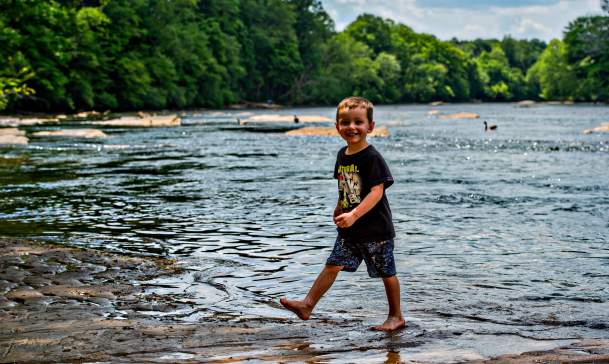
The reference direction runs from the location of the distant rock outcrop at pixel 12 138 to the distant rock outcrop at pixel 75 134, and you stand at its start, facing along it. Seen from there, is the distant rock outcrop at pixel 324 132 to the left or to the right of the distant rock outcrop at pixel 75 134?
right

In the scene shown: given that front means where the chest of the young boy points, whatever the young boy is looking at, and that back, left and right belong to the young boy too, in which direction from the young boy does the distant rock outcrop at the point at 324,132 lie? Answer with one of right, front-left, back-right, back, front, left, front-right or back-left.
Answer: back-right

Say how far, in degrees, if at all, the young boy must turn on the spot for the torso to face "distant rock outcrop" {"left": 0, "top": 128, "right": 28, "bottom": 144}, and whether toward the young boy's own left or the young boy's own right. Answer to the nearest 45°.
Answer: approximately 90° to the young boy's own right

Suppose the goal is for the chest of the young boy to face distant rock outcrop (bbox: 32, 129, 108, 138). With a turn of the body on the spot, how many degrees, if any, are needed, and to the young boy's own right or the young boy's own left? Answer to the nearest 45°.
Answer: approximately 90° to the young boy's own right

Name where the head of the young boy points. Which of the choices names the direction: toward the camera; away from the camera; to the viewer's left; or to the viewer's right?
toward the camera

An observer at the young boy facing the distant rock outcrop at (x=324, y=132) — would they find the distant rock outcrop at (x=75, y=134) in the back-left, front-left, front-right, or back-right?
front-left

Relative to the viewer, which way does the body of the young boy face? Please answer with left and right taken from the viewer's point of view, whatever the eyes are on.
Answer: facing the viewer and to the left of the viewer

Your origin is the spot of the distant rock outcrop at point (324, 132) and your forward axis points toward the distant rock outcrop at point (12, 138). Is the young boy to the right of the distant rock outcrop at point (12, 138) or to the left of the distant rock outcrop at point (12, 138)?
left
